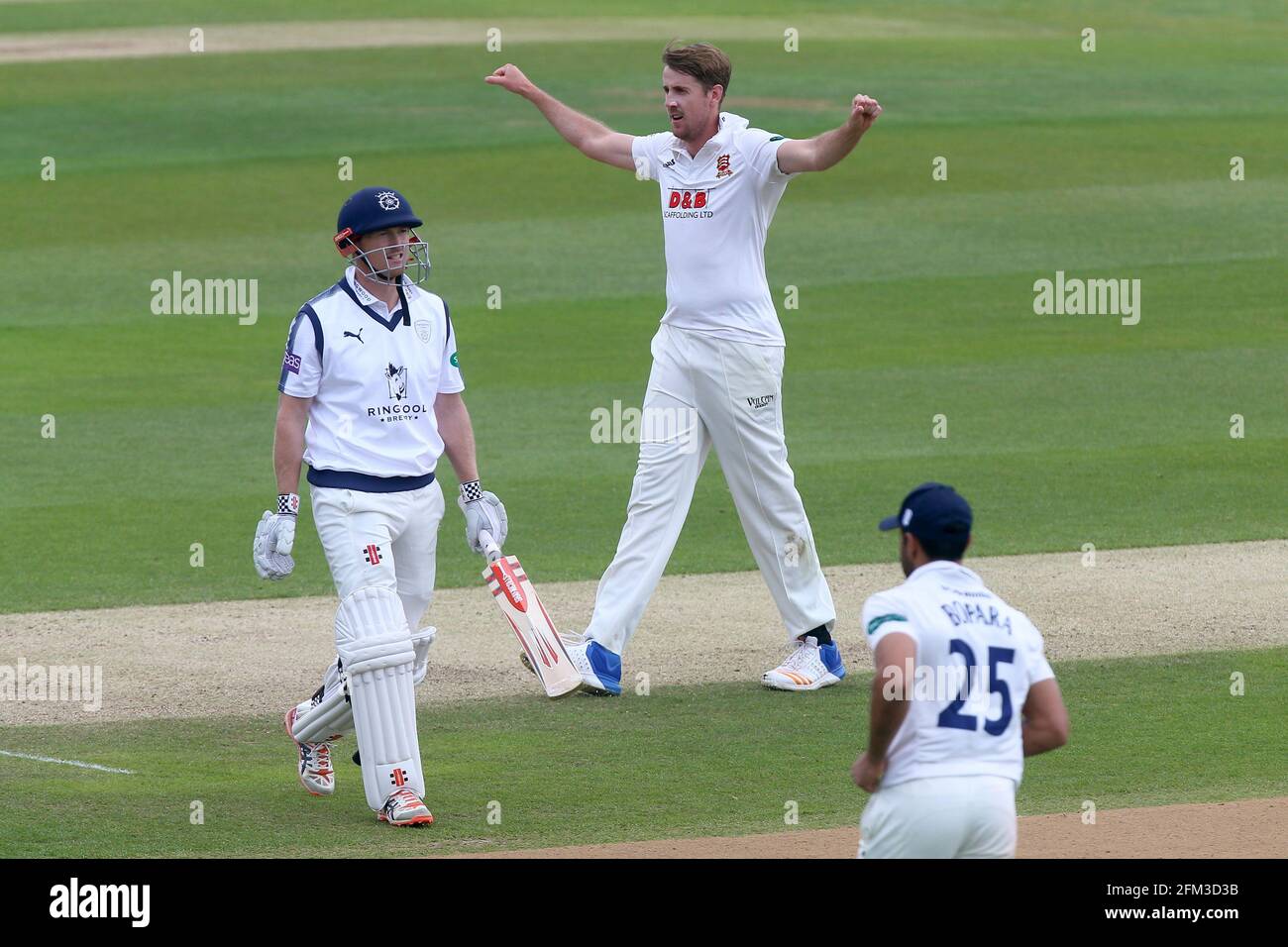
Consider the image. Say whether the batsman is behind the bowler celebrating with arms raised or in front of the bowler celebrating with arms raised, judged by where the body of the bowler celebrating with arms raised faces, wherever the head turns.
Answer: in front

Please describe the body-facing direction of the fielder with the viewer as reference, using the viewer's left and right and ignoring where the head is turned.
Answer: facing away from the viewer and to the left of the viewer

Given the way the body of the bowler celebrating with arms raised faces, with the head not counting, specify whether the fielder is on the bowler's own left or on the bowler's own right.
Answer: on the bowler's own left

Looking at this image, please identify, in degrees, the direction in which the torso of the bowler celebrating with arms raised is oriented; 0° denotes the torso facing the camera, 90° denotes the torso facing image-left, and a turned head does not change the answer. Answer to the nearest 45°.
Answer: approximately 45°
